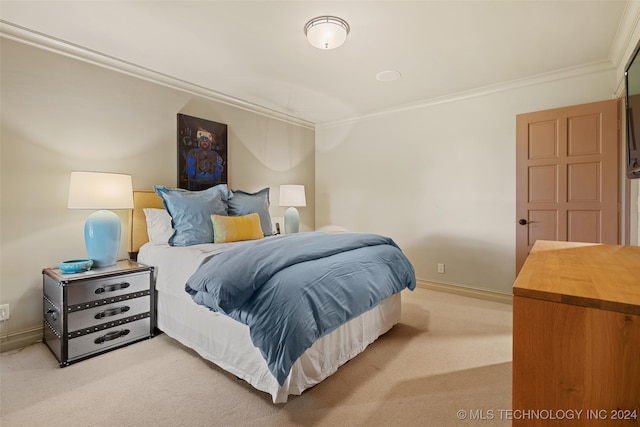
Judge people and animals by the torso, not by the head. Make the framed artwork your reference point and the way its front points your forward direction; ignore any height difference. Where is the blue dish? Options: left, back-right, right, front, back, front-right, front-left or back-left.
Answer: right

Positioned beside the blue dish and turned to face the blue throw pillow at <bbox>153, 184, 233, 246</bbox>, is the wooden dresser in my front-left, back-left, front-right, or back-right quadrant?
front-right

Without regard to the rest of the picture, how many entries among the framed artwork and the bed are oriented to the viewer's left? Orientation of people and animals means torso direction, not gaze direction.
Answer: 0

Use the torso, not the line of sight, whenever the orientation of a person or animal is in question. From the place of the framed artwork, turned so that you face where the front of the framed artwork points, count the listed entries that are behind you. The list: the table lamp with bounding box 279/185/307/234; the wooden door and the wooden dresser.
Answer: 0

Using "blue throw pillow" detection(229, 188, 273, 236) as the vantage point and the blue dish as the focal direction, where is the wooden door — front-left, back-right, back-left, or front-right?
back-left

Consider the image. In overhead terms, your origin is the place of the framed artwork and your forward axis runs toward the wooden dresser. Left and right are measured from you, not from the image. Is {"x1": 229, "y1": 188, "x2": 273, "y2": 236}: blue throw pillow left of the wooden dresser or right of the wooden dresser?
left

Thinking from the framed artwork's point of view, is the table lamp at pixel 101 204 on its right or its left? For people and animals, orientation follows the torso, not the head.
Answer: on its right

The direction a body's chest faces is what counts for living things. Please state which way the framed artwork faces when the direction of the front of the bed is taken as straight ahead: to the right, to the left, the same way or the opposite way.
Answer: the same way

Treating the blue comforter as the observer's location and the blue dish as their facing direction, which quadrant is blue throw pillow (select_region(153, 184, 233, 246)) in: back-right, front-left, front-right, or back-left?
front-right

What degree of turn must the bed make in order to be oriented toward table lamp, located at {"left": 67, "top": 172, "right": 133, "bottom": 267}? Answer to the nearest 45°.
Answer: approximately 135° to its right

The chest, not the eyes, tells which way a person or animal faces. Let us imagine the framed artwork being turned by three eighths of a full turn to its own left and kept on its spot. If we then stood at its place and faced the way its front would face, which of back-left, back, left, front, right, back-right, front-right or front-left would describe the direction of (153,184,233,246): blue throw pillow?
back

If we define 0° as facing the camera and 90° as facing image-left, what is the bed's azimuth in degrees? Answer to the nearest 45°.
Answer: approximately 315°

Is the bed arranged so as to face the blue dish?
no

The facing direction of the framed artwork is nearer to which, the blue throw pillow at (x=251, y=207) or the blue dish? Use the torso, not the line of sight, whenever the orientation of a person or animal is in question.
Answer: the blue throw pillow

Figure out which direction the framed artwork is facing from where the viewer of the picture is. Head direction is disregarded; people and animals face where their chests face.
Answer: facing the viewer and to the right of the viewer

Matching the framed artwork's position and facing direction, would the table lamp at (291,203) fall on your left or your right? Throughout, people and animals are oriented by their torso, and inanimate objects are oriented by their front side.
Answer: on your left

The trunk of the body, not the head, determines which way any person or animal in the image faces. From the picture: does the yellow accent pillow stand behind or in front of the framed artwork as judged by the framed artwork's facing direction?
in front

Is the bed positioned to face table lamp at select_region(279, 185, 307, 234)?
no
